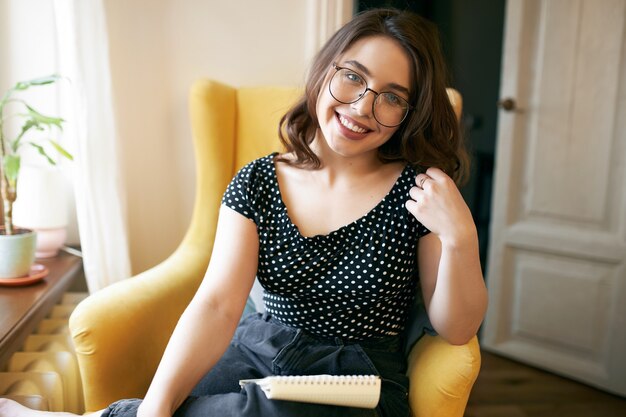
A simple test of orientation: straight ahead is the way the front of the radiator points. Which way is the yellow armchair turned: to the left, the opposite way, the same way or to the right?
to the right

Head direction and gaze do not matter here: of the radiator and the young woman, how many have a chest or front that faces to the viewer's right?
1

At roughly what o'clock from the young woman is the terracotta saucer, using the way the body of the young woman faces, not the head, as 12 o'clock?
The terracotta saucer is roughly at 4 o'clock from the young woman.

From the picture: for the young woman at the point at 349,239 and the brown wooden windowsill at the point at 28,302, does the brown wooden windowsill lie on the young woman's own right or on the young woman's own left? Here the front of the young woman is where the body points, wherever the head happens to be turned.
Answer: on the young woman's own right

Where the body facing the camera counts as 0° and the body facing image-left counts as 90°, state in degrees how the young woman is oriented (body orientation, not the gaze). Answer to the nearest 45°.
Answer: approximately 0°

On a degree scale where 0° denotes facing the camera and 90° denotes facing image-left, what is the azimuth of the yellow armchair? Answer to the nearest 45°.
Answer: approximately 0°

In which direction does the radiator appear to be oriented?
to the viewer's right

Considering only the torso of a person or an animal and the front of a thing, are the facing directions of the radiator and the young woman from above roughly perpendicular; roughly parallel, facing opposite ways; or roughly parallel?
roughly perpendicular

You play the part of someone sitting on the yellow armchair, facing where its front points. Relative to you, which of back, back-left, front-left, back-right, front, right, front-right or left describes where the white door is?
back-left
